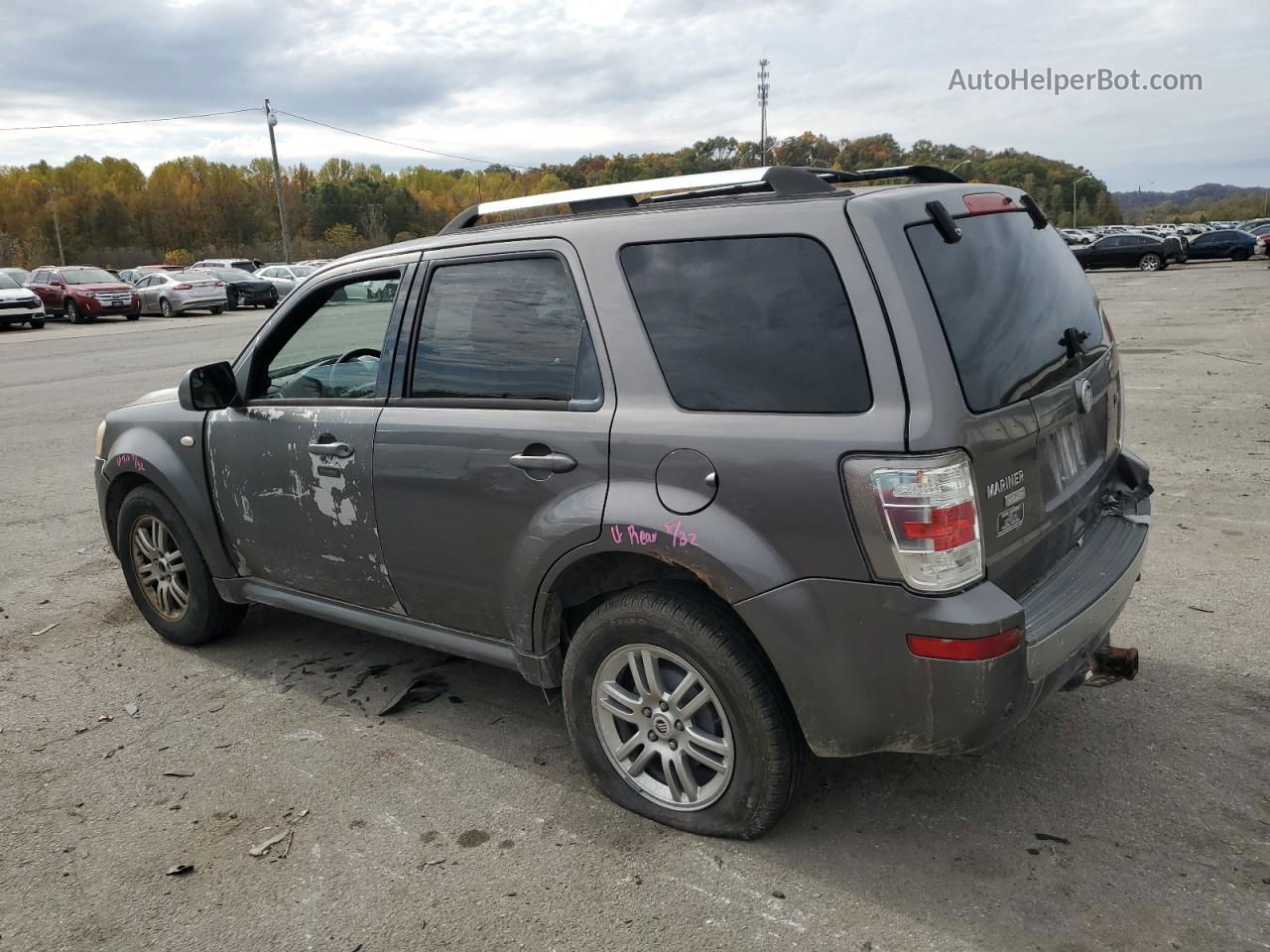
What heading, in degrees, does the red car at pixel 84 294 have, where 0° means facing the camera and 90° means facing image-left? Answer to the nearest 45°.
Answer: approximately 315°

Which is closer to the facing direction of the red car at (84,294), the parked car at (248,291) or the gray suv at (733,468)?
the gray suv

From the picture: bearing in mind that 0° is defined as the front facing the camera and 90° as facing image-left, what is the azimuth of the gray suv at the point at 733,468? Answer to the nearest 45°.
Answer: approximately 135°

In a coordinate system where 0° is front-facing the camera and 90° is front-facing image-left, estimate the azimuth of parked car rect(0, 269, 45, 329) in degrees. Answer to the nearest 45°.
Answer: approximately 315°

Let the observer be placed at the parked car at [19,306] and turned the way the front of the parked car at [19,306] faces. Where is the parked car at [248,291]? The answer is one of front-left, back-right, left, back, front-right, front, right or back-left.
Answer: left

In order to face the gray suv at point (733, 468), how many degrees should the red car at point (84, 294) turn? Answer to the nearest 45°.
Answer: approximately 45° to its right

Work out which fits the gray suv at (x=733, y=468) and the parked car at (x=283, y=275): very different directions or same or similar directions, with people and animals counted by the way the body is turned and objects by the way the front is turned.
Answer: very different directions

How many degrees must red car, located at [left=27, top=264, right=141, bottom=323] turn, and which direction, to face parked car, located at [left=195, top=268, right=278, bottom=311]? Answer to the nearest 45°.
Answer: approximately 90° to its left

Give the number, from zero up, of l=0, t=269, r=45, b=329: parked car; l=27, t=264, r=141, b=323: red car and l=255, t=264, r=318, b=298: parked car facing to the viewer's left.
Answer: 0

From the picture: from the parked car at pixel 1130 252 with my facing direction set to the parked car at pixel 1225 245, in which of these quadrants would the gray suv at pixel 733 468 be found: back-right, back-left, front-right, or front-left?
back-right

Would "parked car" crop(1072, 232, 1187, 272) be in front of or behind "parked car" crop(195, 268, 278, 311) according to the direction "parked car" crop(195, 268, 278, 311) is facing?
in front
